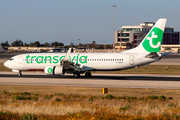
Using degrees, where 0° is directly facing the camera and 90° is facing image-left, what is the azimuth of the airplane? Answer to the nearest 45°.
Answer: approximately 90°

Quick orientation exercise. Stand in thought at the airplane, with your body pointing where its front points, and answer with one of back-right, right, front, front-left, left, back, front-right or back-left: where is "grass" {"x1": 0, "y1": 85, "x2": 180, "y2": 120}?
left
